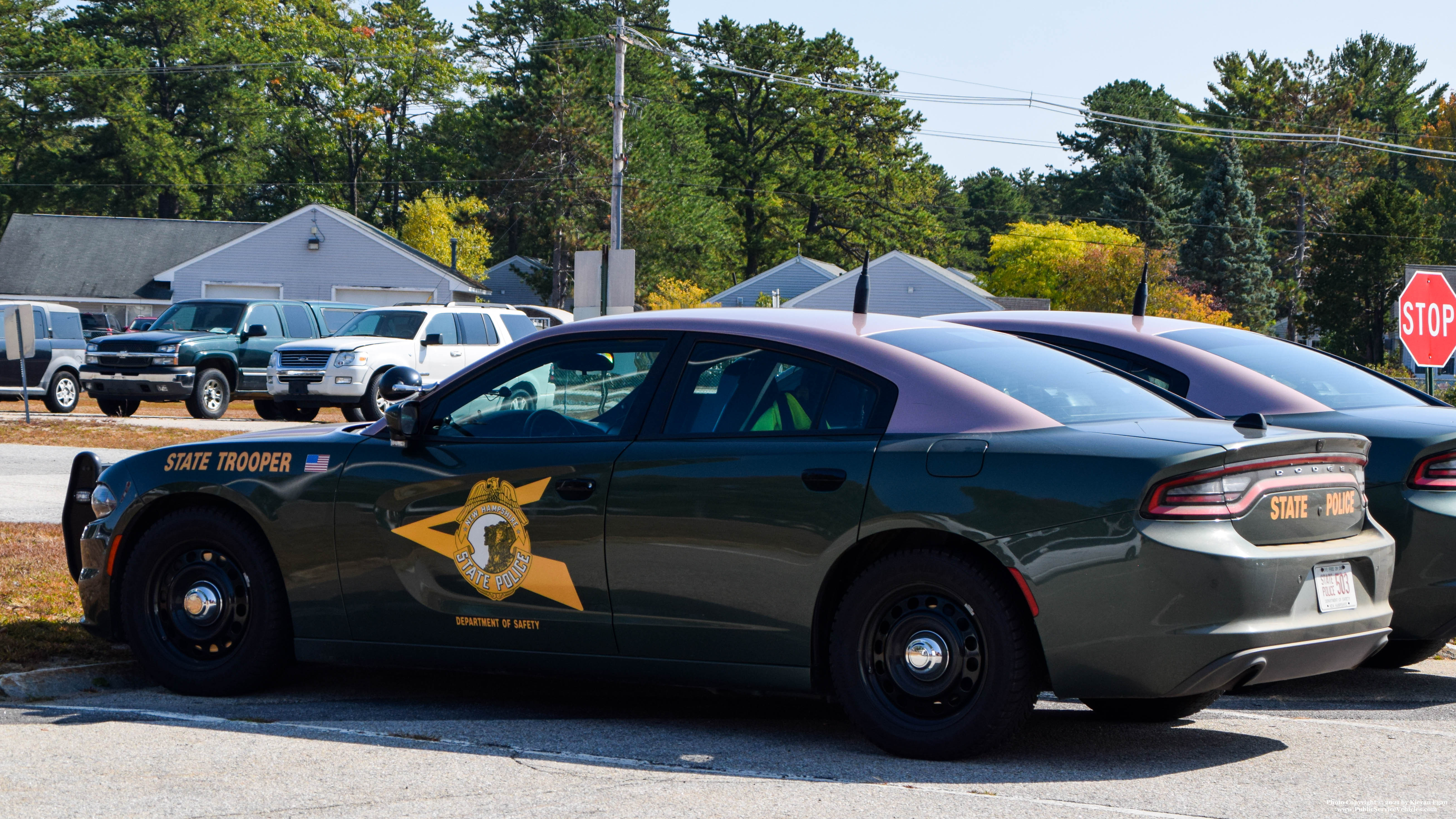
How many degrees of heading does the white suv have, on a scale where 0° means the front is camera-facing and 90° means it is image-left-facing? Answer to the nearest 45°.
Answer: approximately 45°

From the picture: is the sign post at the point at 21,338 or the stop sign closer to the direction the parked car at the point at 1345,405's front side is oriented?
the sign post

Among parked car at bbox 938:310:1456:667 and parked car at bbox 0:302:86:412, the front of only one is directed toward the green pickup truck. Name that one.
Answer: parked car at bbox 938:310:1456:667

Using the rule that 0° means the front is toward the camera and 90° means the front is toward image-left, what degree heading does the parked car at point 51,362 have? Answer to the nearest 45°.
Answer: approximately 45°

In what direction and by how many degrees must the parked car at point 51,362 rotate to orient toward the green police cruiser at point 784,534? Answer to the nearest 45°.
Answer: approximately 45° to its left

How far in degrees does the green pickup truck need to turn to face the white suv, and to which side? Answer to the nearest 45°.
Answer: approximately 90° to its left

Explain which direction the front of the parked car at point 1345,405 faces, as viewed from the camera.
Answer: facing away from the viewer and to the left of the viewer

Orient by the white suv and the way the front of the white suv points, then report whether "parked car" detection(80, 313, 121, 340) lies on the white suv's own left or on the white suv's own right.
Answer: on the white suv's own right

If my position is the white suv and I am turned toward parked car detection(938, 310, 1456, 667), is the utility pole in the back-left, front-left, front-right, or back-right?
back-left

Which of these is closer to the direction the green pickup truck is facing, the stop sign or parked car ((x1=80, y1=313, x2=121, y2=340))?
the stop sign

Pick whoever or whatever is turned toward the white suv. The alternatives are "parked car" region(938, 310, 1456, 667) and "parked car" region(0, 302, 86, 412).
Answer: "parked car" region(938, 310, 1456, 667)
